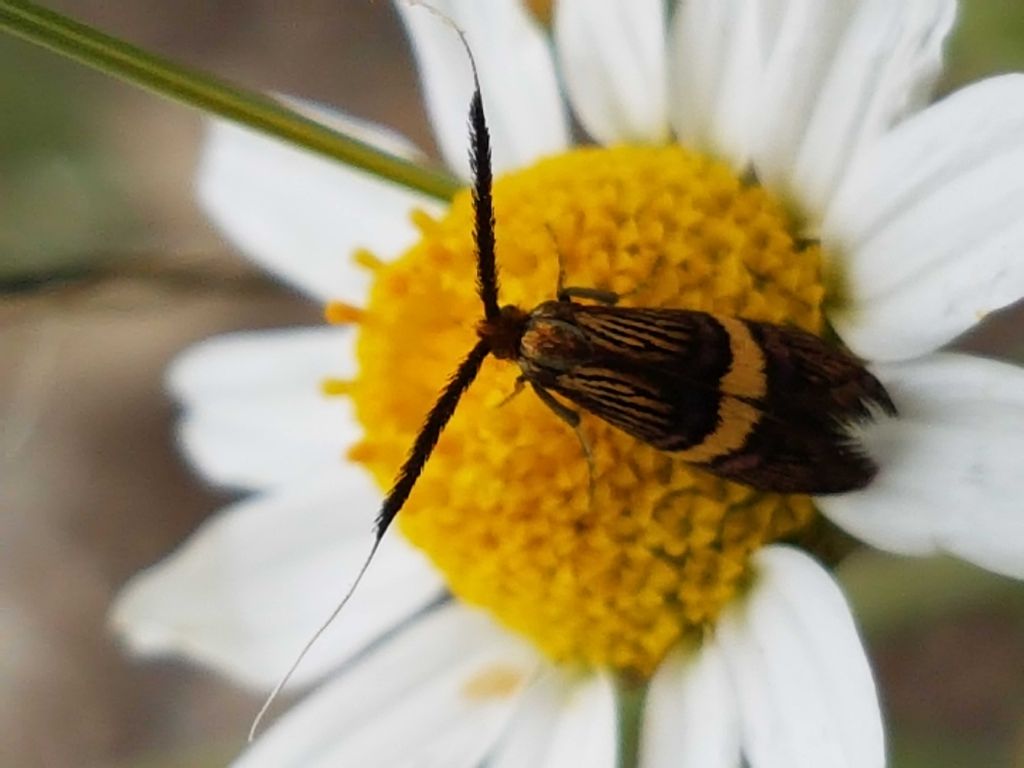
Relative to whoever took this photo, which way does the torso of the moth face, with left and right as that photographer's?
facing to the left of the viewer
